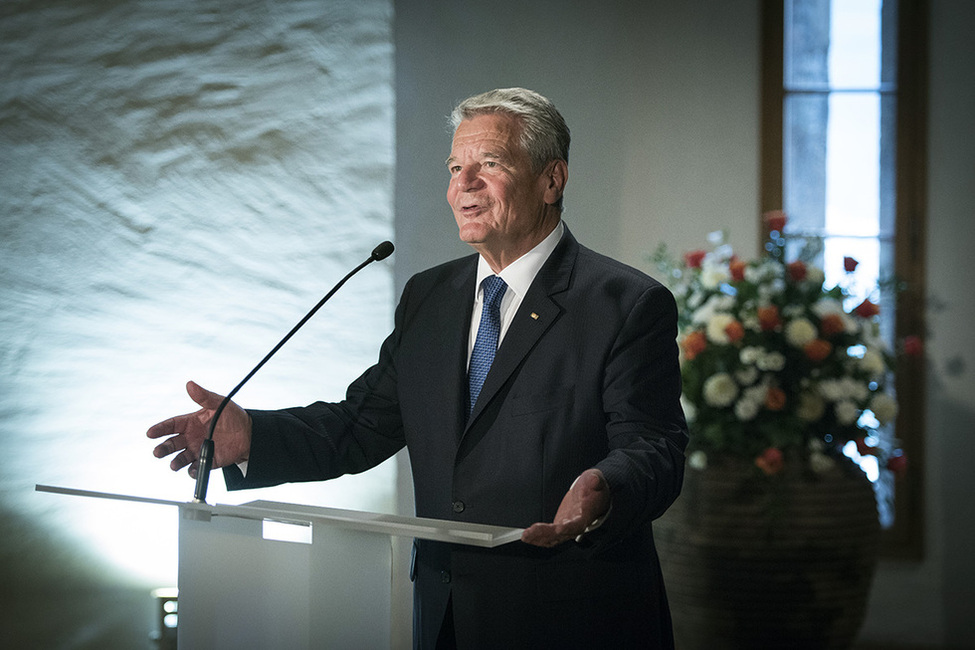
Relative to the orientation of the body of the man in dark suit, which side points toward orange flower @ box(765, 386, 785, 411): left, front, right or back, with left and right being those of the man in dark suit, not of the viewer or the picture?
back

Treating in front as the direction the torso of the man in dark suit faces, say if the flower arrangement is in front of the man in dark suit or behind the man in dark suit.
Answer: behind

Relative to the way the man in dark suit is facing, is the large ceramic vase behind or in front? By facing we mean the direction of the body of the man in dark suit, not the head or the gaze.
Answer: behind

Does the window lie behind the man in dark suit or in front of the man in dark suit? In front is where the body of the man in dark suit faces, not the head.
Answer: behind

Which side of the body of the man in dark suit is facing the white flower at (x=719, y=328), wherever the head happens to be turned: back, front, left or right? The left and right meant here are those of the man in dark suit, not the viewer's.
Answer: back

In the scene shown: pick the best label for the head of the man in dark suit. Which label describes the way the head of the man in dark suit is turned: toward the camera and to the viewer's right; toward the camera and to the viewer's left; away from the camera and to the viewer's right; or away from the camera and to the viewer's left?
toward the camera and to the viewer's left

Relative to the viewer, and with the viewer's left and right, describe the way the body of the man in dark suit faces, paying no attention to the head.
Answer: facing the viewer and to the left of the viewer

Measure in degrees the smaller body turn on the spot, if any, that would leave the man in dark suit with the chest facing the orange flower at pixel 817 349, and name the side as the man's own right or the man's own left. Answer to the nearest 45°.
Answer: approximately 180°

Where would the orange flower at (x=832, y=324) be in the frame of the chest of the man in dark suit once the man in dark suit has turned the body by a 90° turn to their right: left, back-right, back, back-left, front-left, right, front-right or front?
right
